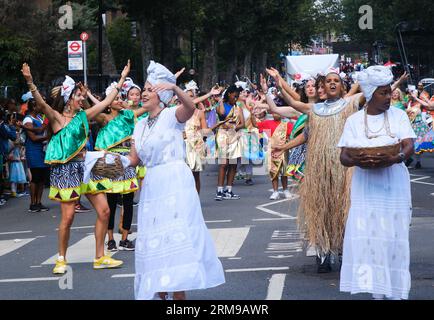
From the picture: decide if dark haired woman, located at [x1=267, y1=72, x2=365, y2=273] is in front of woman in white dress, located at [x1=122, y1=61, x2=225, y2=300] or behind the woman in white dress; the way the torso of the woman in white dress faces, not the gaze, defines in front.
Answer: behind

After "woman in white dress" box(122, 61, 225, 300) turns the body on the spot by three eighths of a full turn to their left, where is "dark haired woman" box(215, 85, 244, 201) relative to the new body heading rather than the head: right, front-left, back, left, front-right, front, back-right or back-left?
left

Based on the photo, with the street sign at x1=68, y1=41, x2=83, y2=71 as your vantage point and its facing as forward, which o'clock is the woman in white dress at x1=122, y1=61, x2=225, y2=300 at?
The woman in white dress is roughly at 12 o'clock from the street sign.

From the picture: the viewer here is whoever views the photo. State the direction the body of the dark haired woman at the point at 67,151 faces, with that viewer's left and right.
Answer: facing the viewer and to the right of the viewer

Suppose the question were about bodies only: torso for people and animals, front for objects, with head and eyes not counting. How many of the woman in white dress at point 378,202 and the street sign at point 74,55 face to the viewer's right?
0

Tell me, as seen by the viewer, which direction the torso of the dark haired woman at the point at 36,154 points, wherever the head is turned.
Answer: to the viewer's right
